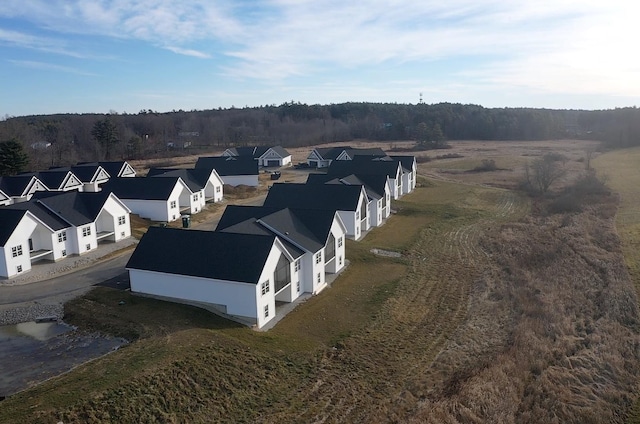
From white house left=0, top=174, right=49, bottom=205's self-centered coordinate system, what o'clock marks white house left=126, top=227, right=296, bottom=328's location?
white house left=126, top=227, right=296, bottom=328 is roughly at 1 o'clock from white house left=0, top=174, right=49, bottom=205.

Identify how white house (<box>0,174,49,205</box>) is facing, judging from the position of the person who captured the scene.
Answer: facing the viewer and to the right of the viewer

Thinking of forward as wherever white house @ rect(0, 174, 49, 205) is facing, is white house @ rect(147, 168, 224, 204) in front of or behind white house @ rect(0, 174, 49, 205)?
in front

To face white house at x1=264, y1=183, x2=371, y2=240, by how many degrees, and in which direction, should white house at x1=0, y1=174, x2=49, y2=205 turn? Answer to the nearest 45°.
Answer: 0° — it already faces it

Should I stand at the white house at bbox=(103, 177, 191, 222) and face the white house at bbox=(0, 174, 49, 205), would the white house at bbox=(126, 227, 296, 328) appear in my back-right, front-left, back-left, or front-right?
back-left

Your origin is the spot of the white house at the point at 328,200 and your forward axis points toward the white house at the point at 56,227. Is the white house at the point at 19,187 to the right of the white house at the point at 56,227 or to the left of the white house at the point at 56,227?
right

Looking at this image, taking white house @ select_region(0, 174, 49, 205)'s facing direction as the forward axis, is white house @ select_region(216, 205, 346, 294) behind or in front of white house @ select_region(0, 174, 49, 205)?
in front

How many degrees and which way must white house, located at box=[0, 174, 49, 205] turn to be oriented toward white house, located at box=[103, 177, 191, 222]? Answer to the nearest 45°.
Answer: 0° — it already faces it

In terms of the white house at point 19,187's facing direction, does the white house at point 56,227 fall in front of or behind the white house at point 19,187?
in front

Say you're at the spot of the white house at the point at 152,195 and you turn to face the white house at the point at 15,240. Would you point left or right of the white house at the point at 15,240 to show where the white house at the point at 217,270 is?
left

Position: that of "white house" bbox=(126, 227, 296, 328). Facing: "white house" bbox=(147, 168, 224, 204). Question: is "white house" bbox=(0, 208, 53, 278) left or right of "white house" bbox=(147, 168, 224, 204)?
left

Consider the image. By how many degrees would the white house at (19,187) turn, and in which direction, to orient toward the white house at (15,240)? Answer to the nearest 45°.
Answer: approximately 45° to its right
